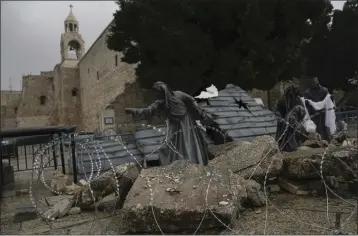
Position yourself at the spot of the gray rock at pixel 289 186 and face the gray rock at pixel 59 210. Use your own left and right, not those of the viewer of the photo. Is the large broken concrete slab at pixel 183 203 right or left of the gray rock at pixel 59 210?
left

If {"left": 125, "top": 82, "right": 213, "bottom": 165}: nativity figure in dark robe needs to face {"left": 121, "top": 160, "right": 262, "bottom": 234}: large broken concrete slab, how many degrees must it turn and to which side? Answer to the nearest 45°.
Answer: approximately 45° to its left

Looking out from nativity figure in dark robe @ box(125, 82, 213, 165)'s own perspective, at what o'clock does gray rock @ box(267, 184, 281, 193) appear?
The gray rock is roughly at 8 o'clock from the nativity figure in dark robe.

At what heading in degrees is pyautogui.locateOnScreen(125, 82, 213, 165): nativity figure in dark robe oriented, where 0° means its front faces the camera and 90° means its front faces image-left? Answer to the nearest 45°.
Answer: approximately 45°

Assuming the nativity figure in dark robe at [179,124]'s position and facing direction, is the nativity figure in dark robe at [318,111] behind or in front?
behind

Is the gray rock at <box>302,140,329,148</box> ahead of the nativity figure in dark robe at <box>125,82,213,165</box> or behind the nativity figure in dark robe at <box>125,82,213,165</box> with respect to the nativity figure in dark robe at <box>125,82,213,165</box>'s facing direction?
behind
